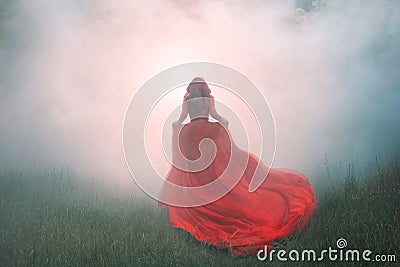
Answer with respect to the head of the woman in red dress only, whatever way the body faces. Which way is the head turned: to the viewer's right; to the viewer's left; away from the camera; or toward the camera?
away from the camera

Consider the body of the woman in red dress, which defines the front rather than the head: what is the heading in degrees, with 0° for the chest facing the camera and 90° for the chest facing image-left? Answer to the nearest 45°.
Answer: approximately 180°
